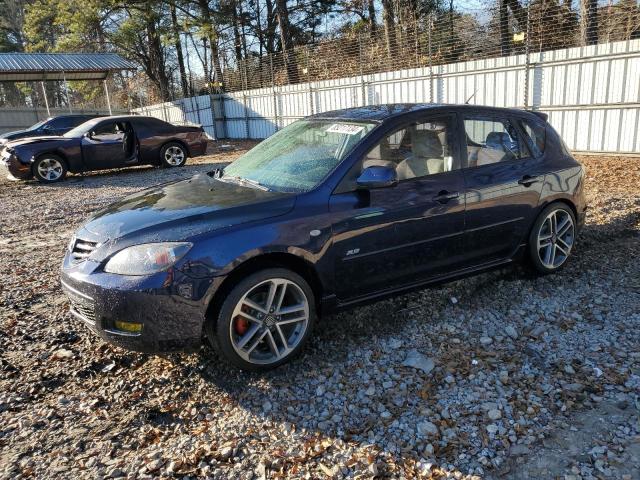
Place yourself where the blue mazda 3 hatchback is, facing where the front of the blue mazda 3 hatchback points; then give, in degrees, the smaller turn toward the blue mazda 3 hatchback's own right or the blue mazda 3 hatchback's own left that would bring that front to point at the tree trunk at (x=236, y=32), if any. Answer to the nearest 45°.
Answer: approximately 135° to the blue mazda 3 hatchback's own right

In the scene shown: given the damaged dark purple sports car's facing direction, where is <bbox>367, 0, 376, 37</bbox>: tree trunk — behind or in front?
behind

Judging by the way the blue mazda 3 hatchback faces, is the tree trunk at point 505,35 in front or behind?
behind

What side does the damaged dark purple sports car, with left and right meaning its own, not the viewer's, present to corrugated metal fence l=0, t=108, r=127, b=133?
right

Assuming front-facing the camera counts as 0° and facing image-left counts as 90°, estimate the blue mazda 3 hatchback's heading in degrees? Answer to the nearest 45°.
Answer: approximately 45°

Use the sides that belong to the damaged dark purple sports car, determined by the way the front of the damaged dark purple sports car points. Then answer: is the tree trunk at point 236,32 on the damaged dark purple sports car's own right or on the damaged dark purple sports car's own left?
on the damaged dark purple sports car's own right

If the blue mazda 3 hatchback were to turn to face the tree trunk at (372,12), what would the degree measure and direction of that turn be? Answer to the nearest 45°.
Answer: approximately 135° to its right

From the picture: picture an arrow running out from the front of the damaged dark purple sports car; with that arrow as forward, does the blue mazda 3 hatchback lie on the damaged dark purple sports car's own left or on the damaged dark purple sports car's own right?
on the damaged dark purple sports car's own left

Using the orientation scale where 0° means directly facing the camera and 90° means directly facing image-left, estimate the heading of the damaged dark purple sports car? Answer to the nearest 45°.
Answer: approximately 90°

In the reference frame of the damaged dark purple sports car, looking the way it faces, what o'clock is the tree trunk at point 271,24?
The tree trunk is roughly at 4 o'clock from the damaged dark purple sports car.

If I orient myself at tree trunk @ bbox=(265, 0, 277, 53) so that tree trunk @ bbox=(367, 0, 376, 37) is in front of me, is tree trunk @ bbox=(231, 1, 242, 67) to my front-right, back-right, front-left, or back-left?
back-right
